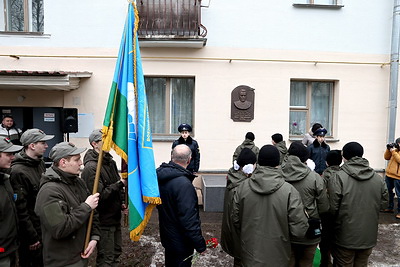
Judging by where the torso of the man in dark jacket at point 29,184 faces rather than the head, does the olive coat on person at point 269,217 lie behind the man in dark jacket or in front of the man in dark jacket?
in front

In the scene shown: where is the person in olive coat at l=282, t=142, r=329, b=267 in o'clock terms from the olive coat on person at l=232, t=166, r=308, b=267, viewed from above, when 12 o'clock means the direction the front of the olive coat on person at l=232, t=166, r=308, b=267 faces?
the person in olive coat at l=282, t=142, r=329, b=267 is roughly at 1 o'clock from the olive coat on person at l=232, t=166, r=308, b=267.

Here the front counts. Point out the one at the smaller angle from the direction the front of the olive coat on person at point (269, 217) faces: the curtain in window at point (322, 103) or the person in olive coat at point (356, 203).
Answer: the curtain in window

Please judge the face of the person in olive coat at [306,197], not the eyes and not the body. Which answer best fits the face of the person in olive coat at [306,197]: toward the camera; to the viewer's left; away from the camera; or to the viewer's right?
away from the camera

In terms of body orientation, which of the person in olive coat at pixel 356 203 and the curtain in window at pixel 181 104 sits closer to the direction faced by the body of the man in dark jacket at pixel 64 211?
the person in olive coat

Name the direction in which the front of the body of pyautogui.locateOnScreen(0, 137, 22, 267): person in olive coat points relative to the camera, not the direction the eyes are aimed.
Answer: to the viewer's right

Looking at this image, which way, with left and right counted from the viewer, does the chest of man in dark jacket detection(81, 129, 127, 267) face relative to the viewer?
facing to the right of the viewer

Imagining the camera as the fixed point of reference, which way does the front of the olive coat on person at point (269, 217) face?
away from the camera

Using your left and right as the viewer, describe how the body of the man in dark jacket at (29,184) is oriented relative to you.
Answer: facing to the right of the viewer

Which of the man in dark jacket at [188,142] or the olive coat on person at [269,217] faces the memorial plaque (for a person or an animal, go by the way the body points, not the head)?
the olive coat on person

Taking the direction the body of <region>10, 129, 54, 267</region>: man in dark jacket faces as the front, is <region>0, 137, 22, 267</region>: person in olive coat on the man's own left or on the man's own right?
on the man's own right

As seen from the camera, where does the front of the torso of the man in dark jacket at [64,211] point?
to the viewer's right

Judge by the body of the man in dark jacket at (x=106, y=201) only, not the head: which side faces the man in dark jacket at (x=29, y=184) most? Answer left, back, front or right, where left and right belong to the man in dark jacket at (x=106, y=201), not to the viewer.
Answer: back

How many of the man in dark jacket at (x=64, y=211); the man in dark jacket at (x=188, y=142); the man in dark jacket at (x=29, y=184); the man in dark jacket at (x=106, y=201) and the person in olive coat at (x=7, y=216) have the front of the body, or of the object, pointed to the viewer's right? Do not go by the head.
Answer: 4
